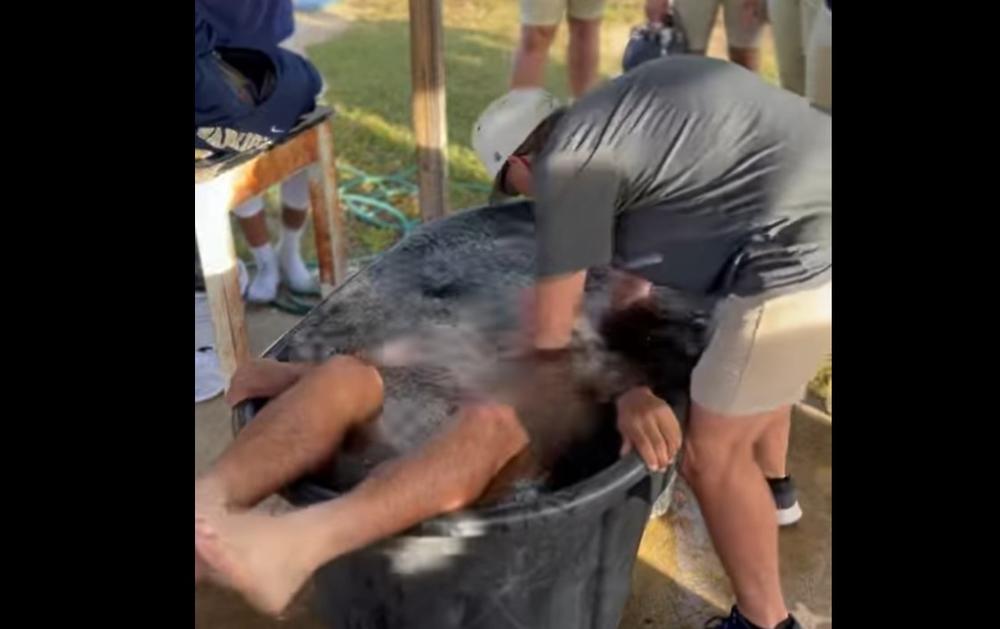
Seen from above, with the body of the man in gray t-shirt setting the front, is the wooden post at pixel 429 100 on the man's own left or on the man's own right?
on the man's own right

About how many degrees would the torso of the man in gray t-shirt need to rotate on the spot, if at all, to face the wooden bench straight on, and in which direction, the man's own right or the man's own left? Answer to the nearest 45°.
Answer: approximately 45° to the man's own right

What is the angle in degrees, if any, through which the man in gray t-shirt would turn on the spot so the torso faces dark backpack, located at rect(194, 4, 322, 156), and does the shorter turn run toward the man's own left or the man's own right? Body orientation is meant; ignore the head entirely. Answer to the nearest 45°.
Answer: approximately 45° to the man's own right

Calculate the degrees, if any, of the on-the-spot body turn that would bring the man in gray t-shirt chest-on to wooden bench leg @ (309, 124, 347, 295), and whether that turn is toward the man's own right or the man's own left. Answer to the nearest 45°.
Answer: approximately 45° to the man's own right

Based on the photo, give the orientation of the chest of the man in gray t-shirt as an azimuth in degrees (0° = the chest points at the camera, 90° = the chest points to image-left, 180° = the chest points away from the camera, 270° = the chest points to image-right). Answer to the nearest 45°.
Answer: approximately 90°
